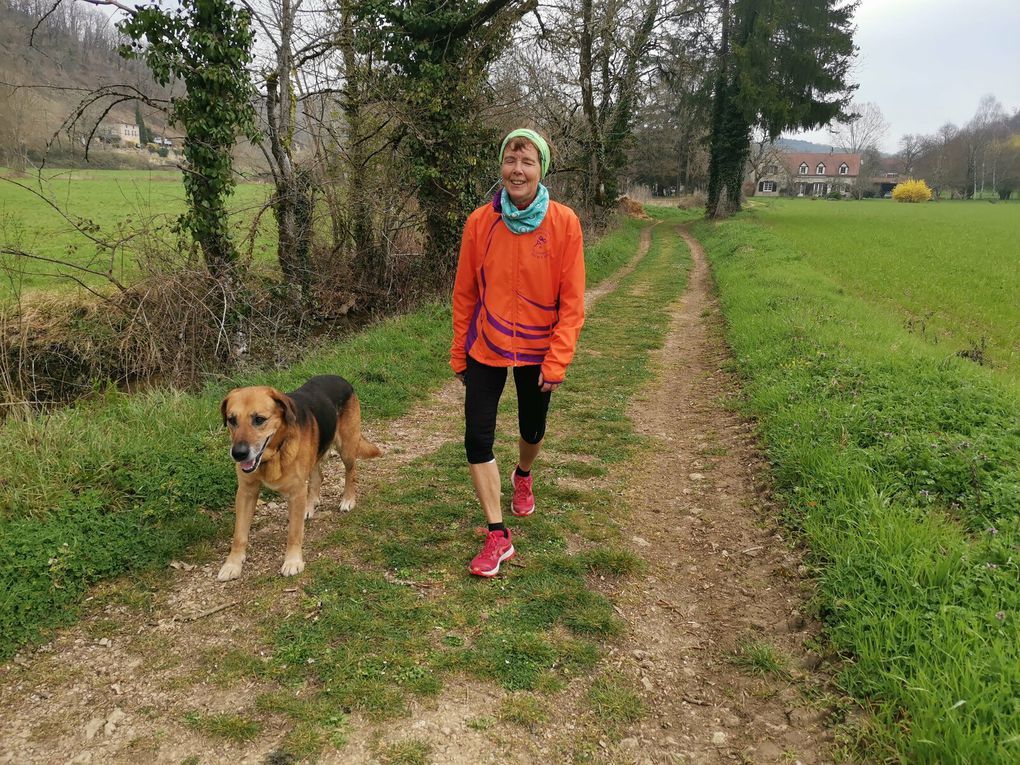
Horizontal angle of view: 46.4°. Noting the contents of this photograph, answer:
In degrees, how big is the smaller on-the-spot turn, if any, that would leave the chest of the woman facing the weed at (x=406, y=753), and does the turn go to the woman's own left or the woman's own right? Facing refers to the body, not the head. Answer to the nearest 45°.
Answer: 0° — they already face it

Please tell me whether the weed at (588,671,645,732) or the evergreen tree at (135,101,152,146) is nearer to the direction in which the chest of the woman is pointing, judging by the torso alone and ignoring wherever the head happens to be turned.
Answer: the weed

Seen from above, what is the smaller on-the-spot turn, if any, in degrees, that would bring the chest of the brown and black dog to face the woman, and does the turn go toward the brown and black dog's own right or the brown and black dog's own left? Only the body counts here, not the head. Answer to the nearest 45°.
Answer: approximately 135° to the brown and black dog's own left

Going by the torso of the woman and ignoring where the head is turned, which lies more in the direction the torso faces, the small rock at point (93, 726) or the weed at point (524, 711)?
the weed

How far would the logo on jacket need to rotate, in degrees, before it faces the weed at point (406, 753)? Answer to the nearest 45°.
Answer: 0° — it already faces it

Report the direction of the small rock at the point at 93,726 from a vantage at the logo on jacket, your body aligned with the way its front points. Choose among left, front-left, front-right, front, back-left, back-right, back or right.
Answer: front-right

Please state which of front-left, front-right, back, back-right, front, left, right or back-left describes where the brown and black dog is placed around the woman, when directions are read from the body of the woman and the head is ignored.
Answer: right

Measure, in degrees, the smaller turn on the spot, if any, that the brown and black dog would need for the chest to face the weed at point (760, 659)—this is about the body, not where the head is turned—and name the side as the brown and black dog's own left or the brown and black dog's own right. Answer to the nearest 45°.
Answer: approximately 90° to the brown and black dog's own left

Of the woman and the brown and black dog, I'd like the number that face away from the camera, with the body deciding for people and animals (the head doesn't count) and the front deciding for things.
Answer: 0
